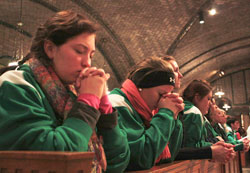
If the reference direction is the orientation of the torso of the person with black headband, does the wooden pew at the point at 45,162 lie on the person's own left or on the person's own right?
on the person's own right
